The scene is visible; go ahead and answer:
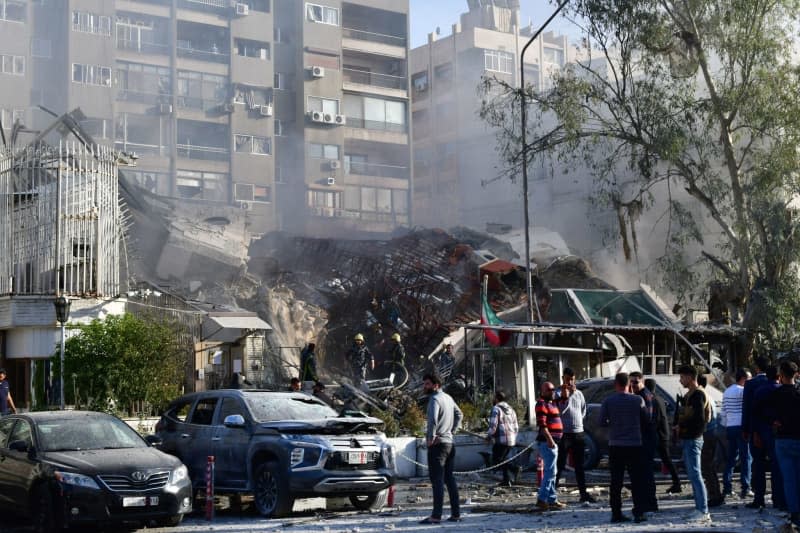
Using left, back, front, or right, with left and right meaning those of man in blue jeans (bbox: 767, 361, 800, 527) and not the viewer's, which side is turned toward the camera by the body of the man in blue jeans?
back

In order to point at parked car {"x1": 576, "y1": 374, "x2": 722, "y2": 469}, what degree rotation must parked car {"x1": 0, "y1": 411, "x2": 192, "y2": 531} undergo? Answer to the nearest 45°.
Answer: approximately 90° to its left

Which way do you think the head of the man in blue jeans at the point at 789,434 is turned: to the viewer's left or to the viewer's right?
to the viewer's left

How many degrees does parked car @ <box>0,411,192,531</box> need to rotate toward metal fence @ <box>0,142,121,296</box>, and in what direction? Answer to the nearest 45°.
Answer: approximately 135° to its left

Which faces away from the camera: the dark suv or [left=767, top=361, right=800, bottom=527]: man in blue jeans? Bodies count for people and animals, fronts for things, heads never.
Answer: the man in blue jeans

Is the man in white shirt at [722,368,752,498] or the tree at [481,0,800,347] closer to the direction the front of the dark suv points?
the man in white shirt

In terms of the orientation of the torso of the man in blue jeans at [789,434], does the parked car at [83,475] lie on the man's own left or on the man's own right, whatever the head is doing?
on the man's own left

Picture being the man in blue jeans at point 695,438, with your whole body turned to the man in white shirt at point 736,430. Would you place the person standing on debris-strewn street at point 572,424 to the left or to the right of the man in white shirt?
left

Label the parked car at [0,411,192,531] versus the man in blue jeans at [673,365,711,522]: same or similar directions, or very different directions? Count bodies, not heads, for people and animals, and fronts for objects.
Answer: very different directions
